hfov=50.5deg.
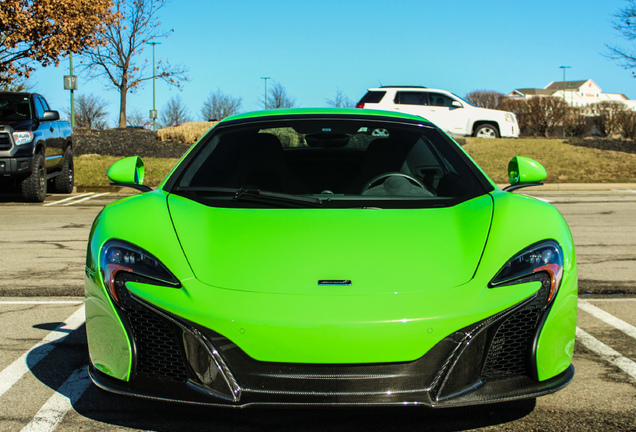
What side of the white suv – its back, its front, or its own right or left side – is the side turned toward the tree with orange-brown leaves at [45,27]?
back

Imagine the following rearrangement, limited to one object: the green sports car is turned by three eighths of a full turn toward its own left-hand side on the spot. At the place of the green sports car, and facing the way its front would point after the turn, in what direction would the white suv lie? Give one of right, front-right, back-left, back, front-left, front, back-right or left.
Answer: front-left

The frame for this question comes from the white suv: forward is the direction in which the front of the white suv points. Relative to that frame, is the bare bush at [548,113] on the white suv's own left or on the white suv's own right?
on the white suv's own left

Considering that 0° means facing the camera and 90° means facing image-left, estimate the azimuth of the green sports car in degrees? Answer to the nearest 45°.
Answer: approximately 0°

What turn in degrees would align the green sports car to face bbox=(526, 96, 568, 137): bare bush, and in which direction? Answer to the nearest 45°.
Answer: approximately 180°

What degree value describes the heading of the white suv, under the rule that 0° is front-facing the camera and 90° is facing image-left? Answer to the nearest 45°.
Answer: approximately 270°
